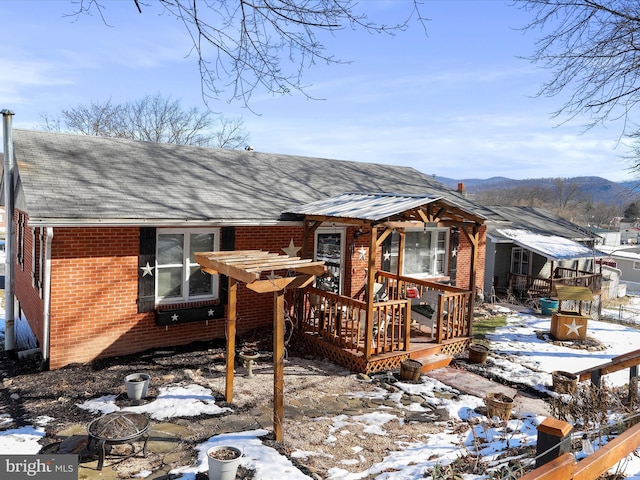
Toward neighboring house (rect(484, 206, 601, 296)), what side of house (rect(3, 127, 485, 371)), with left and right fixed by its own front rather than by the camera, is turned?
left

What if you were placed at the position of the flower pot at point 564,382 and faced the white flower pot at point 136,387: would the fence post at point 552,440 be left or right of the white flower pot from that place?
left

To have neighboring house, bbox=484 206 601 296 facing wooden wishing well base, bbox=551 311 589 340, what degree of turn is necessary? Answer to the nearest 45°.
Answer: approximately 45° to its right

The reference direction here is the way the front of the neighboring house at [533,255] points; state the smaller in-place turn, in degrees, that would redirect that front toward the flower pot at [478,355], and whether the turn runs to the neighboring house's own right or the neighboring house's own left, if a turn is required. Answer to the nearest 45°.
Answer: approximately 45° to the neighboring house's own right

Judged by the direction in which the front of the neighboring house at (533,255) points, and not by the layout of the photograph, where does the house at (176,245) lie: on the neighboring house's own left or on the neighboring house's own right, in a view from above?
on the neighboring house's own right

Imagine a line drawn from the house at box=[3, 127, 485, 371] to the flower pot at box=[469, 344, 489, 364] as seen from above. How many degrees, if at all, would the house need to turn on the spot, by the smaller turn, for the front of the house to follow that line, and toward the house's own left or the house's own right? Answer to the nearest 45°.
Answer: approximately 45° to the house's own left

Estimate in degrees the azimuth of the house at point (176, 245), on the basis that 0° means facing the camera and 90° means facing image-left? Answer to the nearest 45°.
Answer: approximately 315°

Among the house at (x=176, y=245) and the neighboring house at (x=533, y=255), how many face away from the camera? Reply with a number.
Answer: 0

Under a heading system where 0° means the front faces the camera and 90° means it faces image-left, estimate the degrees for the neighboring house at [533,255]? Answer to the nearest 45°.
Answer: approximately 315°

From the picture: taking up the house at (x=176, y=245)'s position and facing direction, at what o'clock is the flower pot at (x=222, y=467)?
The flower pot is roughly at 1 o'clock from the house.

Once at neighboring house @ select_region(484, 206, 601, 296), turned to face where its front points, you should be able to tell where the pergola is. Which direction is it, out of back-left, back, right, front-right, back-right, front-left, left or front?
front-right
